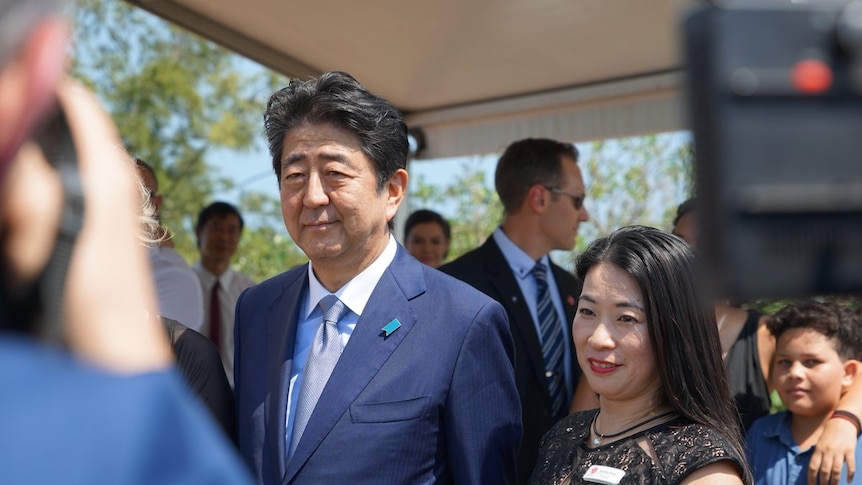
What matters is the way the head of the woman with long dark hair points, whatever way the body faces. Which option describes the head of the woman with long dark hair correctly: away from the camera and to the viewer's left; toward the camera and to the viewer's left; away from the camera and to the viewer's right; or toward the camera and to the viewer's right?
toward the camera and to the viewer's left

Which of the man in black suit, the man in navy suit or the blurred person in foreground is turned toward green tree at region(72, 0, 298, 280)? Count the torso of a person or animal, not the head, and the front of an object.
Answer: the blurred person in foreground

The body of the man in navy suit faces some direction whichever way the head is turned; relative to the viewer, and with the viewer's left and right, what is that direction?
facing the viewer and to the left of the viewer

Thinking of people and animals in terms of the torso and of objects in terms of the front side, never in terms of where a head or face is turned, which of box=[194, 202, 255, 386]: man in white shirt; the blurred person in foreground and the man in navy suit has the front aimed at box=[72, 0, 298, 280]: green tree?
the blurred person in foreground

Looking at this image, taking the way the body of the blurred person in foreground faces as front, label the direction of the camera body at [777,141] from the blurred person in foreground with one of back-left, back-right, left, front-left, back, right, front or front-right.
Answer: right

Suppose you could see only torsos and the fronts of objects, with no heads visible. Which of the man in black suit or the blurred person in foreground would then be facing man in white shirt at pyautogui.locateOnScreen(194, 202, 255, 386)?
the blurred person in foreground

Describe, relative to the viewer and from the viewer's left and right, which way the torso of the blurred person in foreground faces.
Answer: facing away from the viewer
